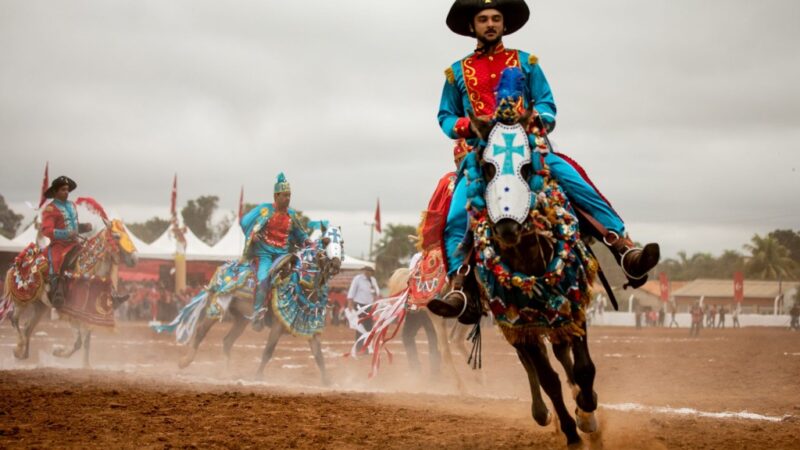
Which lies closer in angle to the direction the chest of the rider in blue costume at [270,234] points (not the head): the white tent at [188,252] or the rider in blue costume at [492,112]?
the rider in blue costume

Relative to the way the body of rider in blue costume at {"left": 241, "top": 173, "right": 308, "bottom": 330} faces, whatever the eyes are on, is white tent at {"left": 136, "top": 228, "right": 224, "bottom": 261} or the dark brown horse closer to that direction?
the dark brown horse

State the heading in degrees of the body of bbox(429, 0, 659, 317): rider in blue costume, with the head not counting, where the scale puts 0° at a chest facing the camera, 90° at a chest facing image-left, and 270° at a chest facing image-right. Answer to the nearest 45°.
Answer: approximately 0°

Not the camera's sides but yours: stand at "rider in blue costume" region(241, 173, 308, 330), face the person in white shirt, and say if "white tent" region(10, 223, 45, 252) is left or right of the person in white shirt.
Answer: left

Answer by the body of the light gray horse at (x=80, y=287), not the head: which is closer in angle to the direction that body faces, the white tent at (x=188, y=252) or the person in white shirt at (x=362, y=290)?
the person in white shirt

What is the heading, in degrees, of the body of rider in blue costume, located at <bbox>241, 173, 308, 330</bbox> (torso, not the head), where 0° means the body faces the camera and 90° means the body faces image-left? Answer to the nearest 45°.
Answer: approximately 315°

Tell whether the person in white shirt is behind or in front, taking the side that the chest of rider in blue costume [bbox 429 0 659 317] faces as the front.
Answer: behind

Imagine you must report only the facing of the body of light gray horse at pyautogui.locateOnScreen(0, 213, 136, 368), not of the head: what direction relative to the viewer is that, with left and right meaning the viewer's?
facing to the right of the viewer

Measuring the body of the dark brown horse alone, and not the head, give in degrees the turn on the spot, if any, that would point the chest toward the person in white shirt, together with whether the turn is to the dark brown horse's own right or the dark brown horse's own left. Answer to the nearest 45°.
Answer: approximately 180°
